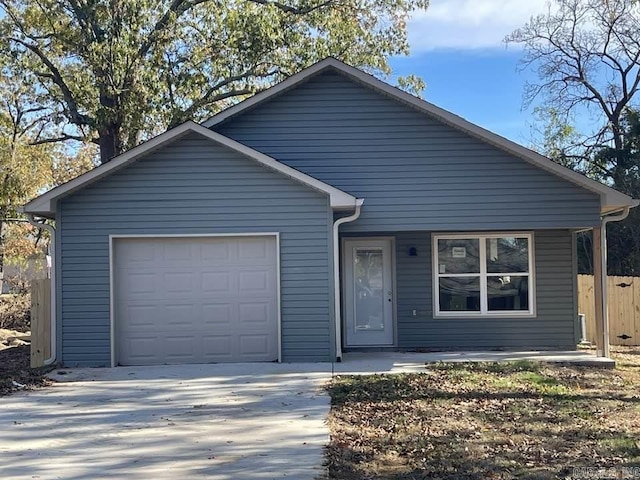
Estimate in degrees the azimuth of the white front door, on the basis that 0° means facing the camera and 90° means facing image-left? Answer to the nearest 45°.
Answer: approximately 0°

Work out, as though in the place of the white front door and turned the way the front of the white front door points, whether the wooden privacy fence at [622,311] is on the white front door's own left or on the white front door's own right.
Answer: on the white front door's own left
